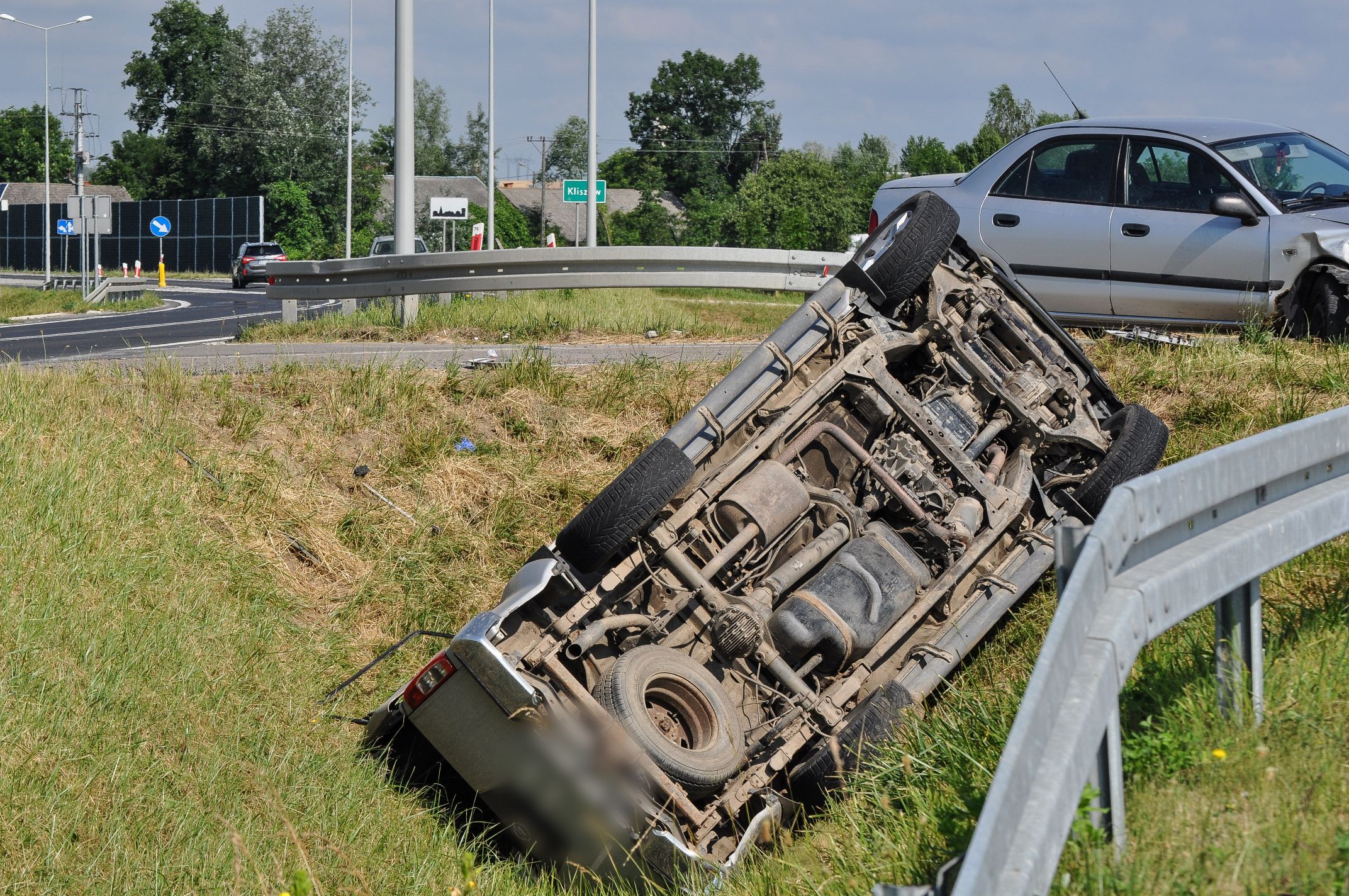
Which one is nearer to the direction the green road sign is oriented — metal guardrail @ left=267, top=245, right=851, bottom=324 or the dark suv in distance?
the metal guardrail

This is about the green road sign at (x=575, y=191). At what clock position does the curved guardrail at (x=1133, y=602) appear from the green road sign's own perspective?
The curved guardrail is roughly at 12 o'clock from the green road sign.

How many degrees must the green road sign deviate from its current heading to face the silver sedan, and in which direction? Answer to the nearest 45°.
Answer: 0° — it already faces it

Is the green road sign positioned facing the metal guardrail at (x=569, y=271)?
yes

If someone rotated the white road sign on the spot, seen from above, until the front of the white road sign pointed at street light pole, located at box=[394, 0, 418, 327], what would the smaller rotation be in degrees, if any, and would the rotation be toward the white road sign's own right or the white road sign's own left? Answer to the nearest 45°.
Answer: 0° — it already faces it

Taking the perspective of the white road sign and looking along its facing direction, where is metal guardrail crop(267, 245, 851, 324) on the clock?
The metal guardrail is roughly at 12 o'clock from the white road sign.

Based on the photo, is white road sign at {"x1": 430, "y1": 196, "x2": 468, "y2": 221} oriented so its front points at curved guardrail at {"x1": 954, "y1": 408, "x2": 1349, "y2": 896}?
yes

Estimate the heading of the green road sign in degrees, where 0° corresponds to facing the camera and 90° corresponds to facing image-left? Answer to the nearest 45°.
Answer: approximately 0°
